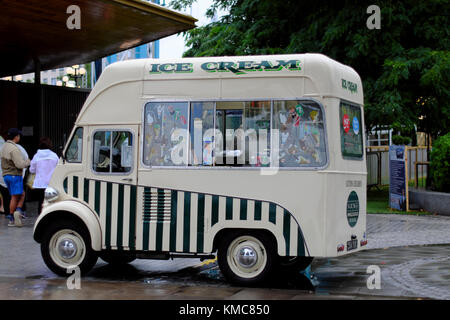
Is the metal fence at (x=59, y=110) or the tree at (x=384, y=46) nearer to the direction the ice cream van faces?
the metal fence

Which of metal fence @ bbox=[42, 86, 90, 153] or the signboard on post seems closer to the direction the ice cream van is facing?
the metal fence

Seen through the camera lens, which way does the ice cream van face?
facing away from the viewer and to the left of the viewer

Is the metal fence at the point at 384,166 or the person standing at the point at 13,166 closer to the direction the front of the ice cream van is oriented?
the person standing

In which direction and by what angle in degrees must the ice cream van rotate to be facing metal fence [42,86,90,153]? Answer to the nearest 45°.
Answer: approximately 45° to its right

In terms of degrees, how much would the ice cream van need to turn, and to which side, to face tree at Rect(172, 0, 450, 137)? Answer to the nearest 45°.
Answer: approximately 90° to its right

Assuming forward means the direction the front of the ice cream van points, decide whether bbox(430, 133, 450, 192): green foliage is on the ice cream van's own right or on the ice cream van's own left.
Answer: on the ice cream van's own right

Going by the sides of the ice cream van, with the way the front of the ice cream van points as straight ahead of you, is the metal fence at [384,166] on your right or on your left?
on your right

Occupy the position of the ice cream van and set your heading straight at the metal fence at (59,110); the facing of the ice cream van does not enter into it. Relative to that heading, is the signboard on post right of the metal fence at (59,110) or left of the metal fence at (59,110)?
right

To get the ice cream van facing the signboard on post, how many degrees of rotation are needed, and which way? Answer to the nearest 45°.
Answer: approximately 90° to its right

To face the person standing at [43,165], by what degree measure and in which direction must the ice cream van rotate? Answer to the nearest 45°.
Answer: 0° — it already faces them

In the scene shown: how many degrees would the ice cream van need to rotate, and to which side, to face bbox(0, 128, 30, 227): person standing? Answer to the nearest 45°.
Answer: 0° — it already faces them
